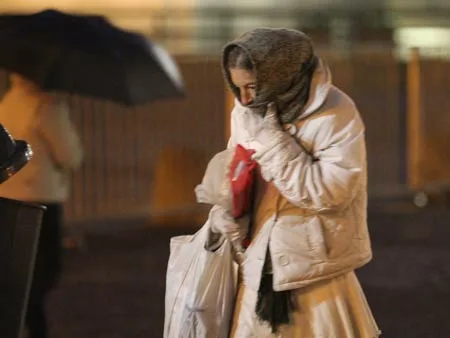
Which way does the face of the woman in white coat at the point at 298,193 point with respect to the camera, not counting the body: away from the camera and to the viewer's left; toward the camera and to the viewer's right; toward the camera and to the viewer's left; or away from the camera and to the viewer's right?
toward the camera and to the viewer's left

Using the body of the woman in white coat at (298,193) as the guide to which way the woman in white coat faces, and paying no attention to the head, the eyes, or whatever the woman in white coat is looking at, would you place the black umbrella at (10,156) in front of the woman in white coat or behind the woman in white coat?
in front

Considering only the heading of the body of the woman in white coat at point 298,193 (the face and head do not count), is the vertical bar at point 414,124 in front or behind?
behind

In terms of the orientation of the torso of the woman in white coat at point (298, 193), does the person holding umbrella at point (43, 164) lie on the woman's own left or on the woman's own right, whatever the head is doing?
on the woman's own right
